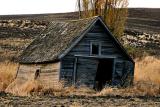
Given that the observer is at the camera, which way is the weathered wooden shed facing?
facing the viewer and to the right of the viewer

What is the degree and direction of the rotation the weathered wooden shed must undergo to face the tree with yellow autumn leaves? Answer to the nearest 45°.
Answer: approximately 135° to its left
